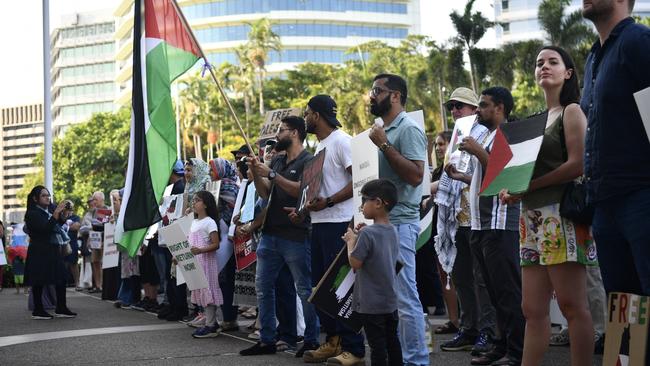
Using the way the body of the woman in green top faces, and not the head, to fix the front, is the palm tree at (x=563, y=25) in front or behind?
behind

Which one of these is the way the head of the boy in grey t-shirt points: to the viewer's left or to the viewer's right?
to the viewer's left

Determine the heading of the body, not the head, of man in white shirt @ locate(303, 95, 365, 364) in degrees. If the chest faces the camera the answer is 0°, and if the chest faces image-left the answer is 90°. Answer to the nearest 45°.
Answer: approximately 90°

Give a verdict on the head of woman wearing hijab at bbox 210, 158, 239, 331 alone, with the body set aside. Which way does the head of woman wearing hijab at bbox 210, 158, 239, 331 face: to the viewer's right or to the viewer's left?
to the viewer's left

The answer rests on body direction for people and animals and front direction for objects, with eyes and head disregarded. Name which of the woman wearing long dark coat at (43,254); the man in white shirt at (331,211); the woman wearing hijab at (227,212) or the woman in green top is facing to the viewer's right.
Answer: the woman wearing long dark coat at (43,254)

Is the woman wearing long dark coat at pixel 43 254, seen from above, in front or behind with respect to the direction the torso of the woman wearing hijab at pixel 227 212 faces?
in front

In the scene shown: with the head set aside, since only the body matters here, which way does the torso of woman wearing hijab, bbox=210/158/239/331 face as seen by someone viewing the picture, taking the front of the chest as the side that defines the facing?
to the viewer's left

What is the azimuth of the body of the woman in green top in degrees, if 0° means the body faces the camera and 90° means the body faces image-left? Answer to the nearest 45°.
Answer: approximately 45°

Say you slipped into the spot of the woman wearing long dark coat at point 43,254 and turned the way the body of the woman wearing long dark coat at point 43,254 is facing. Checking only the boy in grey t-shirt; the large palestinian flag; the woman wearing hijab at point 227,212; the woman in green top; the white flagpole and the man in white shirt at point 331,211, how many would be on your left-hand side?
1

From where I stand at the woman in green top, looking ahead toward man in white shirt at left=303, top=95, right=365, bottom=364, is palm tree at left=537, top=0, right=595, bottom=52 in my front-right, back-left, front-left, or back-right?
front-right

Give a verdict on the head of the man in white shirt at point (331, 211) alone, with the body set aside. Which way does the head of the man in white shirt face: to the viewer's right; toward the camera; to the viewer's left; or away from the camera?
to the viewer's left

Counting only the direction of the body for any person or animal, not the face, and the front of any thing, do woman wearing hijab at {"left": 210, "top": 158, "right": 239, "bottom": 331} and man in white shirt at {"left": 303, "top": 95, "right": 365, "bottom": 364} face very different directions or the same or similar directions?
same or similar directions

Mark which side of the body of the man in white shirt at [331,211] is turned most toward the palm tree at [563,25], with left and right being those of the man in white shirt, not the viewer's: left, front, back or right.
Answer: right

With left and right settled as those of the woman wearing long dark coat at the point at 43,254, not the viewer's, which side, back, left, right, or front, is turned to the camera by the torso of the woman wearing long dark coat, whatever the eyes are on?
right

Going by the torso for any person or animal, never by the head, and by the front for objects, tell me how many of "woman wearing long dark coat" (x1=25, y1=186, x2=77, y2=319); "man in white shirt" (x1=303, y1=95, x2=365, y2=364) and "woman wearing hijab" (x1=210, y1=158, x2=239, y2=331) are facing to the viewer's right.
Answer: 1
